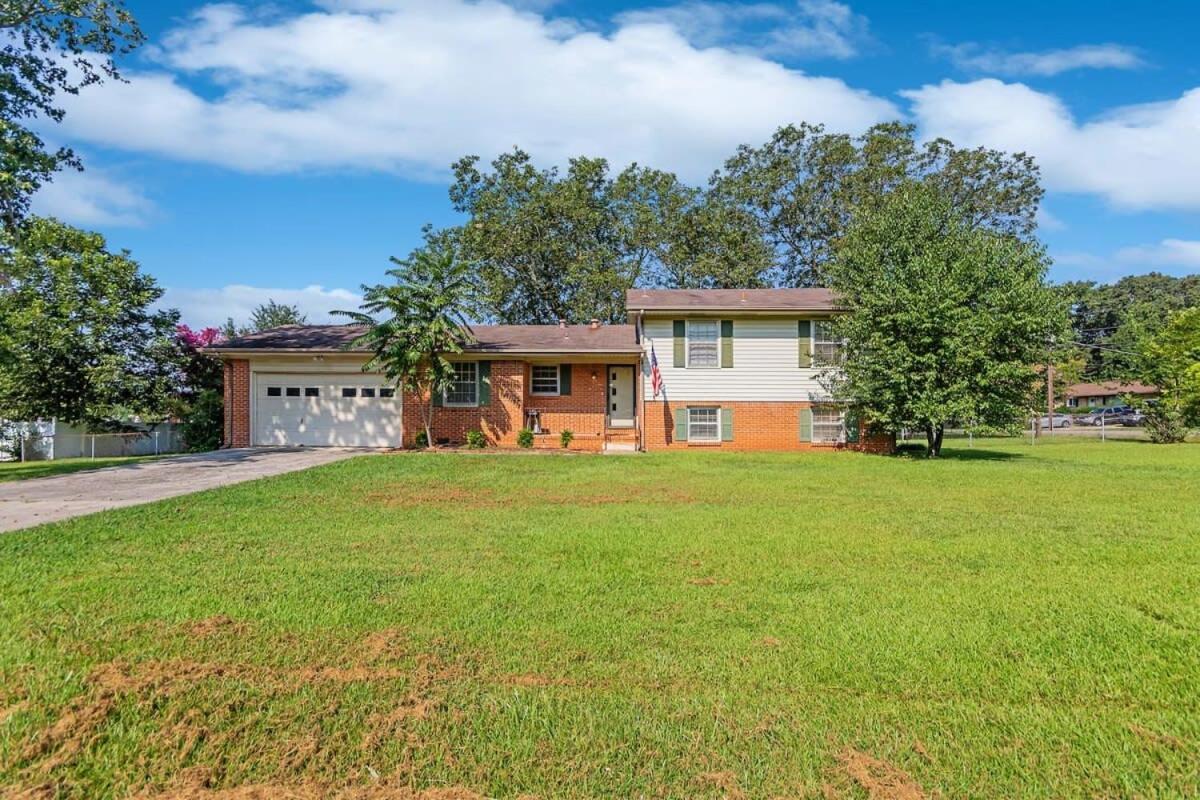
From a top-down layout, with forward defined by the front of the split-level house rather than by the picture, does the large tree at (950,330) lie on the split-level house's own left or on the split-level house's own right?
on the split-level house's own left

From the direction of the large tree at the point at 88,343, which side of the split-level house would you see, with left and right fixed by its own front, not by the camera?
right

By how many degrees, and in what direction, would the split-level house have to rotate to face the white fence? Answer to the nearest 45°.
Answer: approximately 90° to its right

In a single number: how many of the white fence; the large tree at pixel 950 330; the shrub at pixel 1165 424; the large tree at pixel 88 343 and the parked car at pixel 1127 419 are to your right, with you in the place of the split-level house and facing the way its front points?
2

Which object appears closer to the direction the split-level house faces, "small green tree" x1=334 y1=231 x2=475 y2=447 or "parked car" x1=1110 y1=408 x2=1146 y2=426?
the small green tree

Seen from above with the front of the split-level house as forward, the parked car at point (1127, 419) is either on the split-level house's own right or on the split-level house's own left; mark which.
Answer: on the split-level house's own left

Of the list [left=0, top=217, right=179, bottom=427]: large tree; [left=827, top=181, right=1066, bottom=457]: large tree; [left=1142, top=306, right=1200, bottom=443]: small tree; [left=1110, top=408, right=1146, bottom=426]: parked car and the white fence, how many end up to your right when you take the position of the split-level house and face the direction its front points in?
2

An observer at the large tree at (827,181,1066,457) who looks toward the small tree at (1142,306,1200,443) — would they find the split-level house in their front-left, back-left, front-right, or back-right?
back-left

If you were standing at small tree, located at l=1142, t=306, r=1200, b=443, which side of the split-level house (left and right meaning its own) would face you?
left

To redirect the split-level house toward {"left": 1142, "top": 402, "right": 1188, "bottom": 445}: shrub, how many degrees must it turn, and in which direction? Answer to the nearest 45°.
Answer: approximately 90° to its left

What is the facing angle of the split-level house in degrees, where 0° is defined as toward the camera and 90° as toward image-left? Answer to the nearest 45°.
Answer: approximately 0°

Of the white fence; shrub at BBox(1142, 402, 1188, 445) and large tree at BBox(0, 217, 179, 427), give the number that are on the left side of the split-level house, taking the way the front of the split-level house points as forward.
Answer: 1
